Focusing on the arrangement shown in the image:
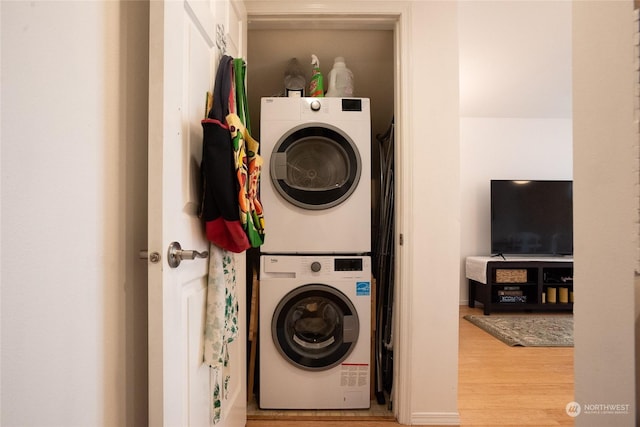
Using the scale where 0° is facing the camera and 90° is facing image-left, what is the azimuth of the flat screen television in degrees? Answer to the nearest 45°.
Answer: approximately 0°

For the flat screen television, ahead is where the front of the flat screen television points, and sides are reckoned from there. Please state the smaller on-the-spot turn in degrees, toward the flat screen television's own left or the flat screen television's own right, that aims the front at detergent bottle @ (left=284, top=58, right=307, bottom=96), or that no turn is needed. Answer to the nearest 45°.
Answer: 0° — it already faces it

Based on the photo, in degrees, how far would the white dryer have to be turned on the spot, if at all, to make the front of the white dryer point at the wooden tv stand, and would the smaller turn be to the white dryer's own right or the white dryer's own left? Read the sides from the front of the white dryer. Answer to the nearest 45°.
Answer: approximately 135° to the white dryer's own left

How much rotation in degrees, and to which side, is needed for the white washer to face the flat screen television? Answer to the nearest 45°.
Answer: approximately 135° to its left

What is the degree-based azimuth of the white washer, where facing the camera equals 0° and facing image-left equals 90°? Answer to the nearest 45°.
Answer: approximately 0°

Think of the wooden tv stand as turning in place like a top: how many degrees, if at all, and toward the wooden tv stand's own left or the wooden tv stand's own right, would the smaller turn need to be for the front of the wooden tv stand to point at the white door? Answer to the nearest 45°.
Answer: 0° — it already faces it
